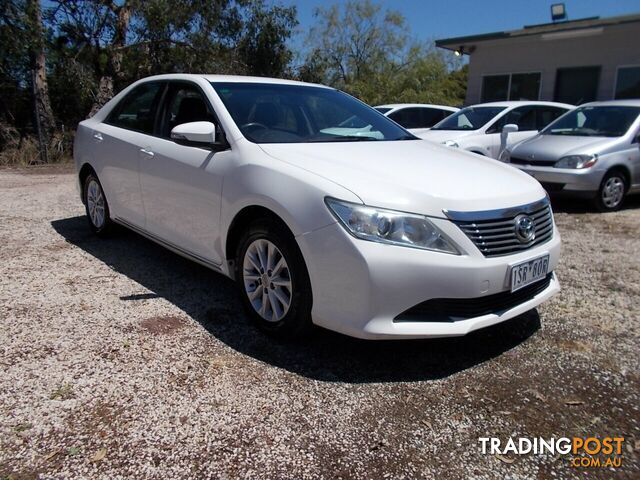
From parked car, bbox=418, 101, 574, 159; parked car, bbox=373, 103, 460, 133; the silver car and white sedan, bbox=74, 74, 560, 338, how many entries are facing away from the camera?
0

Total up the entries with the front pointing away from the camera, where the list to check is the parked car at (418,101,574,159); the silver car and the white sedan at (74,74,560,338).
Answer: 0

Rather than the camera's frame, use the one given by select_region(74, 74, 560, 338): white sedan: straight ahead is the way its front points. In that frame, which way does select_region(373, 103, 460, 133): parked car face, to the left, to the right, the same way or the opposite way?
to the right

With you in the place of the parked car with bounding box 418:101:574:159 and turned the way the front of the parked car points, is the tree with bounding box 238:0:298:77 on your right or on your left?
on your right

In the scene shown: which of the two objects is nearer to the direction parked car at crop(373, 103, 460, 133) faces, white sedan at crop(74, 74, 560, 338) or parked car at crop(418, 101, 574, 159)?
the white sedan

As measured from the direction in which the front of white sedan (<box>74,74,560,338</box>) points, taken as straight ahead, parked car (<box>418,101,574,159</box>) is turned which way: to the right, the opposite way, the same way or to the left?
to the right

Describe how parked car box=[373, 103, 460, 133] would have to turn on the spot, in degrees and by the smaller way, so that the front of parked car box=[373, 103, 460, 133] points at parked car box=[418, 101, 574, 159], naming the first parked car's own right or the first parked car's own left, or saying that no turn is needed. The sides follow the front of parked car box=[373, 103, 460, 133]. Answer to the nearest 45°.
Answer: approximately 90° to the first parked car's own left

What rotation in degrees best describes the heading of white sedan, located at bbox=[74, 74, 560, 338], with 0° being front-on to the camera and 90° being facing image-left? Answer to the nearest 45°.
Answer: approximately 315°

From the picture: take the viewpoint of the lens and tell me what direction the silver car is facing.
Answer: facing the viewer and to the left of the viewer

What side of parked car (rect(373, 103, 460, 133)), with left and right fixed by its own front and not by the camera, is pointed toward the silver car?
left

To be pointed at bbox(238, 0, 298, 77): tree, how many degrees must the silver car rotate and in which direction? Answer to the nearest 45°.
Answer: approximately 90° to its right

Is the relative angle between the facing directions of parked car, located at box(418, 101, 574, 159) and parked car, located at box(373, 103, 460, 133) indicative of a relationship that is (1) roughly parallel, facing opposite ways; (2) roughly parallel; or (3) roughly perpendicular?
roughly parallel

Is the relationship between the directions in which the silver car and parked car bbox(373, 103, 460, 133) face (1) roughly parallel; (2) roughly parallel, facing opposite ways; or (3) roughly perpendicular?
roughly parallel

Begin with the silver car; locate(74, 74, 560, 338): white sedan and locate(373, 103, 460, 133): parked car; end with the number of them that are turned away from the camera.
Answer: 0
